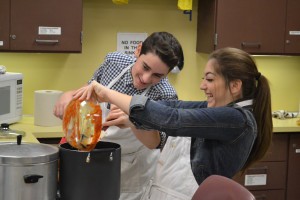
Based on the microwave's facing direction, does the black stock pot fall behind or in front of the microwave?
in front

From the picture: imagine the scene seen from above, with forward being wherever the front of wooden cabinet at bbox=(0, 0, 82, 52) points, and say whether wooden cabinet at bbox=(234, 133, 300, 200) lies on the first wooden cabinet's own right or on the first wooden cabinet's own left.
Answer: on the first wooden cabinet's own left

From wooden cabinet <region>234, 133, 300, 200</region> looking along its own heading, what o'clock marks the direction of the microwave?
The microwave is roughly at 2 o'clock from the wooden cabinet.

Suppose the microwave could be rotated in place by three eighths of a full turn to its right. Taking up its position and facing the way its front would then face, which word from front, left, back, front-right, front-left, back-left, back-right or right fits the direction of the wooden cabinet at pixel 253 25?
back-right

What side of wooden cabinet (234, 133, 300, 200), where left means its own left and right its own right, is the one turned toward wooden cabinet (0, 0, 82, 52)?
right

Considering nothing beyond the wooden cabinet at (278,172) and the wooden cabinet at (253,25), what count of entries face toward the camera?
2

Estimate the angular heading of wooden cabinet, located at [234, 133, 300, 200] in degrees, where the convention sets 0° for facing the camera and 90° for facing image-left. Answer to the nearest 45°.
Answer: approximately 0°
